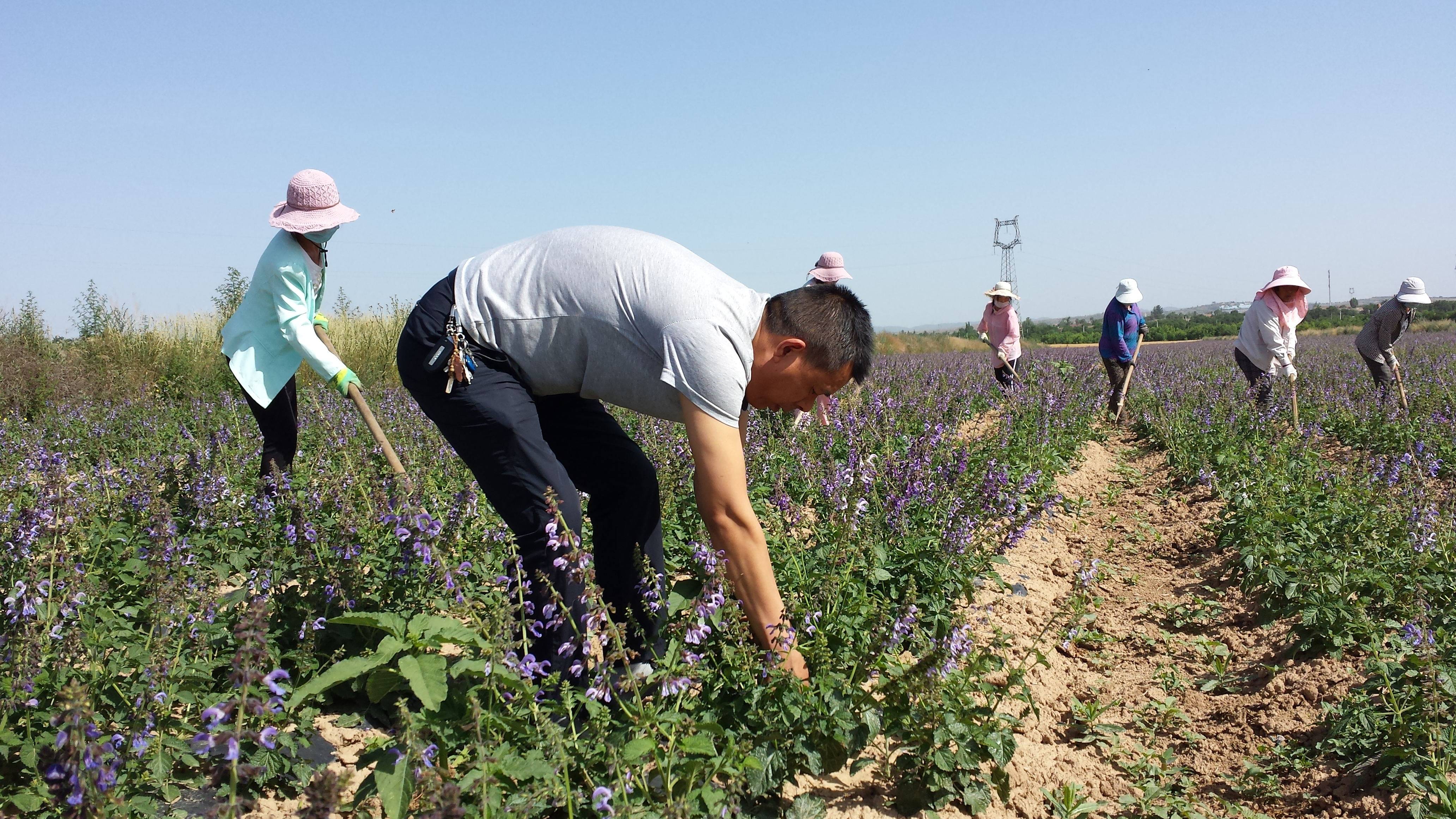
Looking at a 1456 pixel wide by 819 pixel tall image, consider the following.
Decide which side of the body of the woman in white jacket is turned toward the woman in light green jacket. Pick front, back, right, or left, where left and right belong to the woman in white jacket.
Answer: right

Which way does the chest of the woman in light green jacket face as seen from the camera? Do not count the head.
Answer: to the viewer's right

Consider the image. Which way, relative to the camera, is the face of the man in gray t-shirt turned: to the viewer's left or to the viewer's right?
to the viewer's right

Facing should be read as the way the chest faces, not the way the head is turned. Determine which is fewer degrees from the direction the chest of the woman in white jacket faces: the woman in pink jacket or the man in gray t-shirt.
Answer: the man in gray t-shirt

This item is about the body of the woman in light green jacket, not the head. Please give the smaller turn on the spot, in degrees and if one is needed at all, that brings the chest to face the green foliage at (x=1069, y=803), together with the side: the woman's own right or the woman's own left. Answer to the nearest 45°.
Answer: approximately 45° to the woman's own right

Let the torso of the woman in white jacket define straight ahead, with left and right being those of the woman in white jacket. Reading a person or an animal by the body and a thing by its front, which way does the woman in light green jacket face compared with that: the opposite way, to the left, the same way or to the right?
to the left
